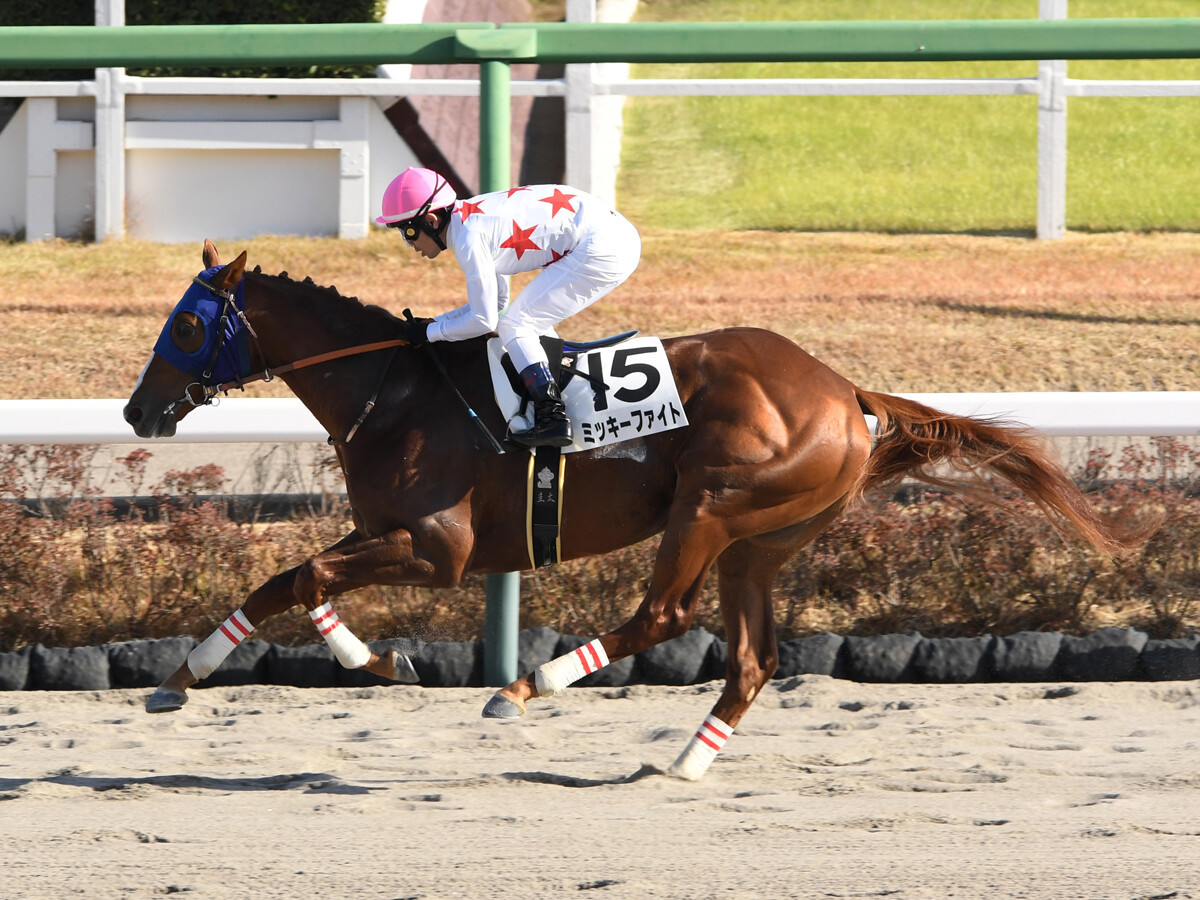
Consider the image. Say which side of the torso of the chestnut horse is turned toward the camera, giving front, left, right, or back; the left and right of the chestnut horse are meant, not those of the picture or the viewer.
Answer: left

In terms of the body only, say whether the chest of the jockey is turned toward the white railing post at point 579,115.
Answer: no

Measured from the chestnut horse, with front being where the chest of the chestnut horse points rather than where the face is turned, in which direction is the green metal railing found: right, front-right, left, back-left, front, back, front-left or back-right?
right

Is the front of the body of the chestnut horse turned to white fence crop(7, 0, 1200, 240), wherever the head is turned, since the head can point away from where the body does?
no

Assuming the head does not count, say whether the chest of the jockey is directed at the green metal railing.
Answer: no

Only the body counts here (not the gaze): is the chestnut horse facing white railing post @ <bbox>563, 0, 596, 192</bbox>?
no

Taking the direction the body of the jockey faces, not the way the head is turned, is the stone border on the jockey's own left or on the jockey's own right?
on the jockey's own right

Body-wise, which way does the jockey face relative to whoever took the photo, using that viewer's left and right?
facing to the left of the viewer
